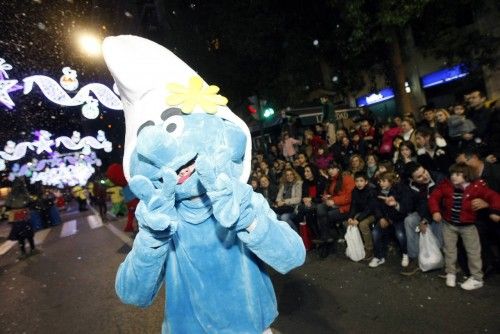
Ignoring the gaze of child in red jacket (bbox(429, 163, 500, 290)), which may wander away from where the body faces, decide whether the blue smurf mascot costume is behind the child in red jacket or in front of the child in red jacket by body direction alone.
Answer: in front

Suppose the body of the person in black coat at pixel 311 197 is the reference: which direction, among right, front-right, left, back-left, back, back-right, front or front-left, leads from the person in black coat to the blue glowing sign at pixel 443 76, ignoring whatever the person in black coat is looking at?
back

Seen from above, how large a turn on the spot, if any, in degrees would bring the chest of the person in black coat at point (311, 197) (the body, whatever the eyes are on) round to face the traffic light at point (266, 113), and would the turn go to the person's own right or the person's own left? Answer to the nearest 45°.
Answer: approximately 135° to the person's own right

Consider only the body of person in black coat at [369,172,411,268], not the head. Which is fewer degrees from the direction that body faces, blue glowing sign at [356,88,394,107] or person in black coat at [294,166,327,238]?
the person in black coat
